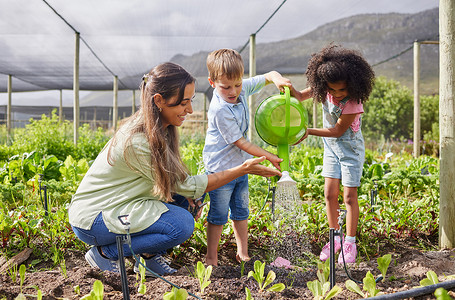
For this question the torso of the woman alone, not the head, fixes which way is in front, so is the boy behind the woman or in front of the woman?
in front

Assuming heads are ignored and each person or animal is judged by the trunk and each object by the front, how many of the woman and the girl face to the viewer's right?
1

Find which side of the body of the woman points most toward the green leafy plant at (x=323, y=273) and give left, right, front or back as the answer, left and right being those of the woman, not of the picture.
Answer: front

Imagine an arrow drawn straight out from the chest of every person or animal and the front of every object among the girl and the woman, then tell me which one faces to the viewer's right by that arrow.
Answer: the woman

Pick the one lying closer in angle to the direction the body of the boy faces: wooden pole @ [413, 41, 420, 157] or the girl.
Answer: the girl

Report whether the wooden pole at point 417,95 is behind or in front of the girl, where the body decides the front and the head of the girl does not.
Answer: behind

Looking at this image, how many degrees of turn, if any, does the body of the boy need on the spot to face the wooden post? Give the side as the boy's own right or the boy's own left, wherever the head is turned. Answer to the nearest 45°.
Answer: approximately 45° to the boy's own left

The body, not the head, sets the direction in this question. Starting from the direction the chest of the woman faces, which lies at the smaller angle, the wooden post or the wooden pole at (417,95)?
the wooden post

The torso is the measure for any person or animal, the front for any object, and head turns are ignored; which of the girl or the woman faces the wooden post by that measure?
the woman

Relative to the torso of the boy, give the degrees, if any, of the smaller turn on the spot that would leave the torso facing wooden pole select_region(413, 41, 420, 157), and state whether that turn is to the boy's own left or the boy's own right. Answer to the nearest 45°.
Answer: approximately 90° to the boy's own left

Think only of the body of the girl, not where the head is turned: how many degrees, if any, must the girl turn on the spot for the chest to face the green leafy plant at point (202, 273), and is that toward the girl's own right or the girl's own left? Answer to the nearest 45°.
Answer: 0° — they already face it

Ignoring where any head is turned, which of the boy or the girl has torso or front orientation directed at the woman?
the girl

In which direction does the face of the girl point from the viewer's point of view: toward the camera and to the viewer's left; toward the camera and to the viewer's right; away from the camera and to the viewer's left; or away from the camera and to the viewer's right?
toward the camera and to the viewer's left

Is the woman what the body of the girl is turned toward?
yes

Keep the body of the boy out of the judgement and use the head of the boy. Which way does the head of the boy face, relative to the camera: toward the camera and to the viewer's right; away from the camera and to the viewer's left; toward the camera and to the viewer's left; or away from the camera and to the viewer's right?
toward the camera and to the viewer's right

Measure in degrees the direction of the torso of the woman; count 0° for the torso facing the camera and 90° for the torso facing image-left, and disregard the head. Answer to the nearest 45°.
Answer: approximately 270°
